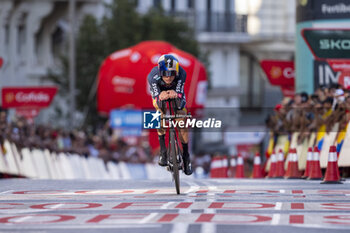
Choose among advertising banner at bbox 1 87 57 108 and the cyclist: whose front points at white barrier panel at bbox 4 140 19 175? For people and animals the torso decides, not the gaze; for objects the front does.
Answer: the advertising banner

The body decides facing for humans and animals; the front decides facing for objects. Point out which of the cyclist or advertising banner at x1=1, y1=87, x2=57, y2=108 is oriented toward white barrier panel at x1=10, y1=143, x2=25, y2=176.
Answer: the advertising banner

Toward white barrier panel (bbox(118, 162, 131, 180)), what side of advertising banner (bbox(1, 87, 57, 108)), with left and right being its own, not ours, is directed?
left

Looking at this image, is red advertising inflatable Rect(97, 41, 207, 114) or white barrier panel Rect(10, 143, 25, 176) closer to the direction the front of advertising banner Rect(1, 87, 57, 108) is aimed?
the white barrier panel

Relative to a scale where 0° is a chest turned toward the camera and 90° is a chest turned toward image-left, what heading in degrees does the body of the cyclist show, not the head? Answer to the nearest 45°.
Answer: approximately 0°

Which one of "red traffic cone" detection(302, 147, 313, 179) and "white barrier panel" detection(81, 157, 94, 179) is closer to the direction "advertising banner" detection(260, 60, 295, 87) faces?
the red traffic cone

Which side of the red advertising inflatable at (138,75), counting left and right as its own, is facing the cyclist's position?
front

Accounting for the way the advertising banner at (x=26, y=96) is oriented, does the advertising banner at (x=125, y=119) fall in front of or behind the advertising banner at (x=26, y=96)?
behind
